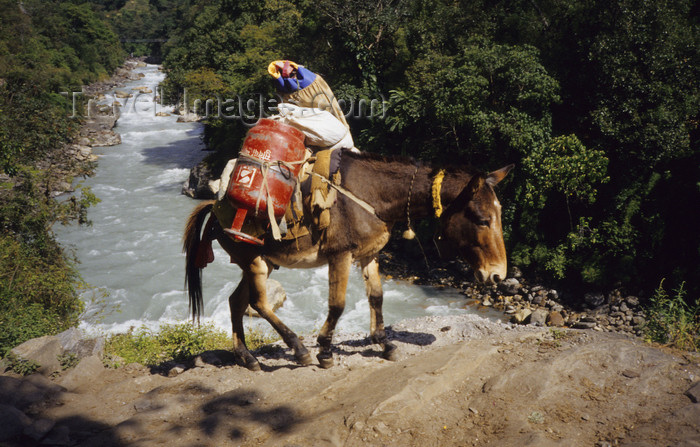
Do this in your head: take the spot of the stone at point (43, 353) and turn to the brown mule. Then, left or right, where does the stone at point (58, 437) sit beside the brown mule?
right

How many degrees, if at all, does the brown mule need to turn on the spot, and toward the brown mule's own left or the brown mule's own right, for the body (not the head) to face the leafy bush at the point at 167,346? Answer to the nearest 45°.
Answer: approximately 135° to the brown mule's own left

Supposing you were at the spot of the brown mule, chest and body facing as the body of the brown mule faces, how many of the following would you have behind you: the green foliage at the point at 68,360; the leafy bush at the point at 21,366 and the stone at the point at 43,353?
3

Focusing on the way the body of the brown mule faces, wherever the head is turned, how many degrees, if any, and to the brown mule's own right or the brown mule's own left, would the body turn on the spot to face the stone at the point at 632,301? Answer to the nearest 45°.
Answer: approximately 45° to the brown mule's own left

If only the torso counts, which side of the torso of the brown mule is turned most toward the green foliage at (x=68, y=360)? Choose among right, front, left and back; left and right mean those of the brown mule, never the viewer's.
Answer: back

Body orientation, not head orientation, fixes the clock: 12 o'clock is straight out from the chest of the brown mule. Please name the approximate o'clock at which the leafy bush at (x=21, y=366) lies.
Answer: The leafy bush is roughly at 6 o'clock from the brown mule.

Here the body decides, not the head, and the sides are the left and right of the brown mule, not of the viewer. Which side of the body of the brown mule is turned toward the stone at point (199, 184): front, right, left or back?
left

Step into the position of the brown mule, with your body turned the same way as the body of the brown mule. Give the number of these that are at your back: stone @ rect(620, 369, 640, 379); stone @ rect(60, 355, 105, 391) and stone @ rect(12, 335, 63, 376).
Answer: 2

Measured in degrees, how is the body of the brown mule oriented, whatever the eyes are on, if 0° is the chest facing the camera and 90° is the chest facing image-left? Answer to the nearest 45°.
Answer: approximately 270°

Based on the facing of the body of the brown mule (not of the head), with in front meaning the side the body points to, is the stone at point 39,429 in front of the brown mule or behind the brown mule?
behind
